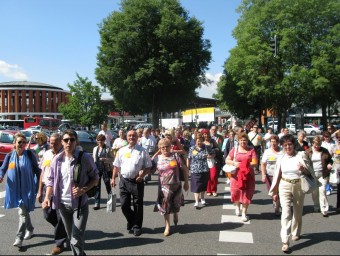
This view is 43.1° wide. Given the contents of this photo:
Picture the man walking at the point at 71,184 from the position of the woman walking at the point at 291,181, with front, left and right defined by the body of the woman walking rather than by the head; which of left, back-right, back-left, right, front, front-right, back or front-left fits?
front-right

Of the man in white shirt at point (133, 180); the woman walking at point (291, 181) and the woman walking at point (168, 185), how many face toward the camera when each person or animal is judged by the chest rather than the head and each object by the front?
3

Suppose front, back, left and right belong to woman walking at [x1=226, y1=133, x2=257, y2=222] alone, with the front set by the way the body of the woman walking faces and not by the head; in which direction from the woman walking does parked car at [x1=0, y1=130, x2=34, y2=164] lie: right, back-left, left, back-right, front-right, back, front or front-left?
back-right

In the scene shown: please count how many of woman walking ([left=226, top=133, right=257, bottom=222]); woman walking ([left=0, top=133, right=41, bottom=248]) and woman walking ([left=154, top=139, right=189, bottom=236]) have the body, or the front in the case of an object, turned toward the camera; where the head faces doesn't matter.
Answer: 3

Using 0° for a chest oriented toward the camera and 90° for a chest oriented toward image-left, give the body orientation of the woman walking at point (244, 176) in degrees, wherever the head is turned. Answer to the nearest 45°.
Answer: approximately 0°

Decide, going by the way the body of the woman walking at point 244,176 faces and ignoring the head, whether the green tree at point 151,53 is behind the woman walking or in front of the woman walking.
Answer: behind

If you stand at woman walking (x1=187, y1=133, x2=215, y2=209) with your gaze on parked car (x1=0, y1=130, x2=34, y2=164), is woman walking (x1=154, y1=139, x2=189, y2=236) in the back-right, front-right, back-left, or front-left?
back-left

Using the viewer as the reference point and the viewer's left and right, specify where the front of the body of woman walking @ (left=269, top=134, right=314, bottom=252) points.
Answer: facing the viewer

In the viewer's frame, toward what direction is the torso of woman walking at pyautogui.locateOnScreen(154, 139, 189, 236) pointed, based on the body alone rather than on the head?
toward the camera

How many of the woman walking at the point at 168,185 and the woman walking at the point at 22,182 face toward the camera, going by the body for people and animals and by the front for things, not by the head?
2

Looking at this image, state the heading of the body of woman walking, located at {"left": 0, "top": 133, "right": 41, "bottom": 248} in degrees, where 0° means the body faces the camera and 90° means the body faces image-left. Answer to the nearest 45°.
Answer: approximately 0°

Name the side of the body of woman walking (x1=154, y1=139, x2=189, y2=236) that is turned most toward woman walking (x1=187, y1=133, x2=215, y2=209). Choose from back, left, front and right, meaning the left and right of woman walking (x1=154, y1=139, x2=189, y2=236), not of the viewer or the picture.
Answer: back

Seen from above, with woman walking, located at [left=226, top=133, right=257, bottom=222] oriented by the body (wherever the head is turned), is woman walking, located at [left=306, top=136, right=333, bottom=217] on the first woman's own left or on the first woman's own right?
on the first woman's own left

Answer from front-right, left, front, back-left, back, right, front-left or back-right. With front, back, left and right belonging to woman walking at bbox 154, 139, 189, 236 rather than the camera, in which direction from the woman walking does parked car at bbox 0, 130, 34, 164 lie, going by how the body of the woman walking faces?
back-right
